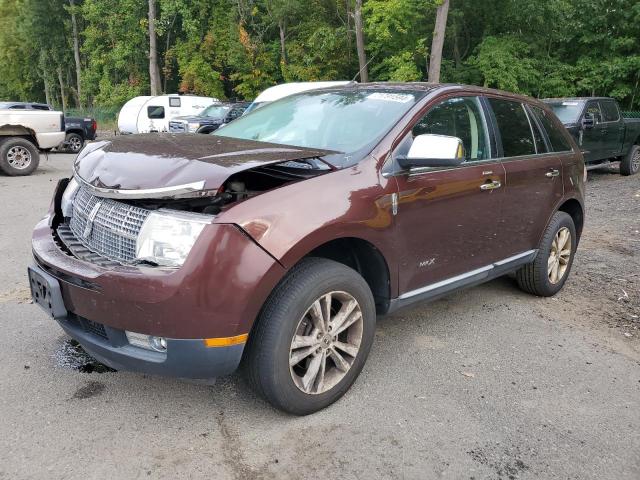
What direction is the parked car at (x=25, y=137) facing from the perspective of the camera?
to the viewer's left

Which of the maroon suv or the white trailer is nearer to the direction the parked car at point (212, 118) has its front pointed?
the maroon suv

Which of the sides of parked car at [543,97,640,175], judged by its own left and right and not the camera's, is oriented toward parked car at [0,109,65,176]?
front

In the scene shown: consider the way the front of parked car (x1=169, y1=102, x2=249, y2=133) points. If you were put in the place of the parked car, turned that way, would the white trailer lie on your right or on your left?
on your right

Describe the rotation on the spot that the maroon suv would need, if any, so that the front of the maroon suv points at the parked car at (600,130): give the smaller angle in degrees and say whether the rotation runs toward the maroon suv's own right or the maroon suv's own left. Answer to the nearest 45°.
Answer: approximately 180°

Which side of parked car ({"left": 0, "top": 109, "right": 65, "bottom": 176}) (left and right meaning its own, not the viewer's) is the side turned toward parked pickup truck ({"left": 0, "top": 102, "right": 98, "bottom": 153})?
right
